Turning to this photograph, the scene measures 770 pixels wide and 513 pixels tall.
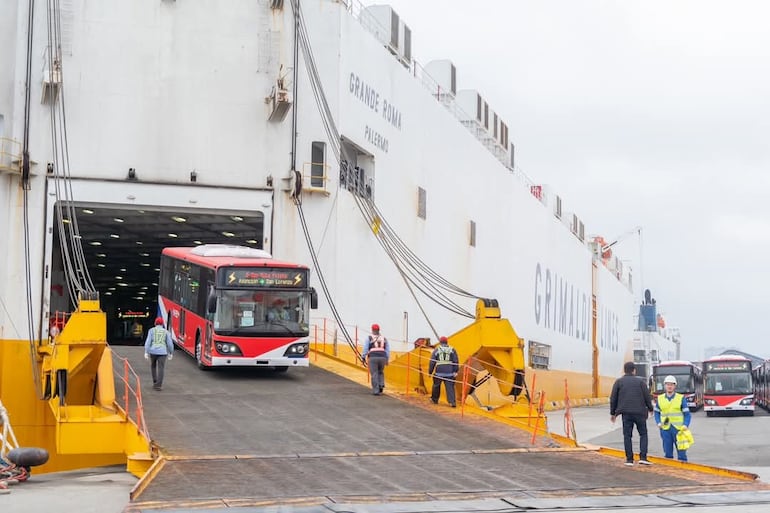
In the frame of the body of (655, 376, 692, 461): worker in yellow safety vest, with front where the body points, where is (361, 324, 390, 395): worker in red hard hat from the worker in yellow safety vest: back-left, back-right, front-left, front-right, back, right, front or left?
back-right

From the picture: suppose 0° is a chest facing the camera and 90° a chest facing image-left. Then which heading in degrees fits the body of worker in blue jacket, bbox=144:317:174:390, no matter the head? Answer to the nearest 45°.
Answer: approximately 180°

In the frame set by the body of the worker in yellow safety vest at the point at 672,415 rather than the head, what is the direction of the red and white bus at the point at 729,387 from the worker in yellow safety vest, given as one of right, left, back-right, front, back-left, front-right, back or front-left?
back

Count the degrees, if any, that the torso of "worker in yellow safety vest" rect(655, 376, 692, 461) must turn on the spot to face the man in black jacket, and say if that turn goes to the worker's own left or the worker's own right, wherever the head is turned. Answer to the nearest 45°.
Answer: approximately 45° to the worker's own right

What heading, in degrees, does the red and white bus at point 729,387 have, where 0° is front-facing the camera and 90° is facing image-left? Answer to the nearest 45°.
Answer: approximately 0°
